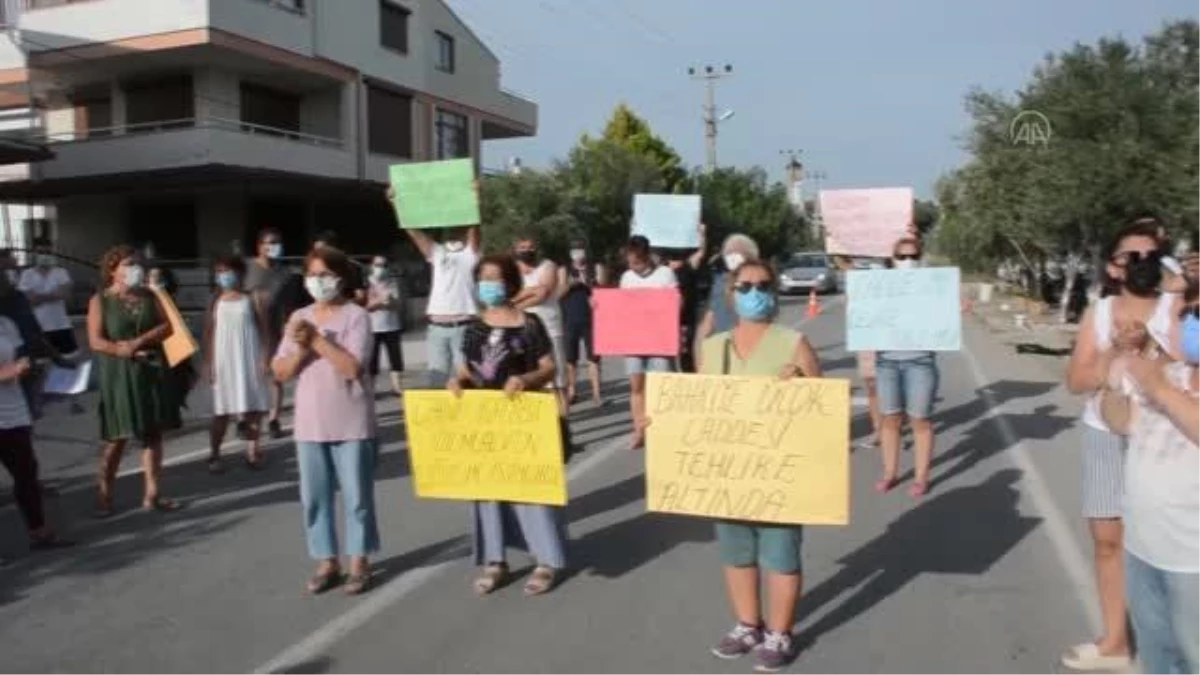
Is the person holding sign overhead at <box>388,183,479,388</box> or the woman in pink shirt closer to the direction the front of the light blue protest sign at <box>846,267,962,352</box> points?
the woman in pink shirt

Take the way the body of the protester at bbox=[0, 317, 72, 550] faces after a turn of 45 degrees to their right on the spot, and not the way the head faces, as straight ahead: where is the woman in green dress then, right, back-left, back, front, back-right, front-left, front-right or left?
left

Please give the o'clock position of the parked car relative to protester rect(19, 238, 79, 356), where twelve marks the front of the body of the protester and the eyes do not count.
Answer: The parked car is roughly at 8 o'clock from the protester.

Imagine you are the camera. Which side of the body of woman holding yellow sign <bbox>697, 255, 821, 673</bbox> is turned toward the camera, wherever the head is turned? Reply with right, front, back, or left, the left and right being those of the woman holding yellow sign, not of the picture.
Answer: front

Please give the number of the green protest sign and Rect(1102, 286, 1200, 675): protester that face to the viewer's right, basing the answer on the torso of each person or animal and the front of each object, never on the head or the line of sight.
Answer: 0

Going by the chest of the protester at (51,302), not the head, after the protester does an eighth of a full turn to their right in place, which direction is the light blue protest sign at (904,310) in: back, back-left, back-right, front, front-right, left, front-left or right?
left

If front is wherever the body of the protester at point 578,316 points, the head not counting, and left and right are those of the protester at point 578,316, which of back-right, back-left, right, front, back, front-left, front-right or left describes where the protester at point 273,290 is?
front-right

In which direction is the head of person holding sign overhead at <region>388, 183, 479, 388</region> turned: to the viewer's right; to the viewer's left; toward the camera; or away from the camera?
toward the camera

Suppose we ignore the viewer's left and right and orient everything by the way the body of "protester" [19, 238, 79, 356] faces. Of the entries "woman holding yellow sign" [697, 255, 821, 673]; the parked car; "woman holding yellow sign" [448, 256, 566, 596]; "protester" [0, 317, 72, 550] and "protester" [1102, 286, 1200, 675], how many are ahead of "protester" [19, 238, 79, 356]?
4

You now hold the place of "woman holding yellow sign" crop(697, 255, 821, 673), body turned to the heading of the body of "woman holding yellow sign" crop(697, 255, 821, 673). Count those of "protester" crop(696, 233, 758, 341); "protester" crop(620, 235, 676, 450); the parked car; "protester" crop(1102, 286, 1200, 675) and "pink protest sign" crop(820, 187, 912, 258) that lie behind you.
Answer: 4

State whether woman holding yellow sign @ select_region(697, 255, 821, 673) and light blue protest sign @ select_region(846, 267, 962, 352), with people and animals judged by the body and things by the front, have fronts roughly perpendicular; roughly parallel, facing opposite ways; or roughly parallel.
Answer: roughly parallel

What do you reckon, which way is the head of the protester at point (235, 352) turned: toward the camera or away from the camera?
toward the camera

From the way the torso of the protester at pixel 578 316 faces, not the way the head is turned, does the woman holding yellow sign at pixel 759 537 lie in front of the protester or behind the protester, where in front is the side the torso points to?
in front

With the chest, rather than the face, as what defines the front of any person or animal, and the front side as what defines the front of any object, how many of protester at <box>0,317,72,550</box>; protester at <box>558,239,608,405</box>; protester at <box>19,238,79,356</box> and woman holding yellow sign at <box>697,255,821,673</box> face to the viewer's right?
1

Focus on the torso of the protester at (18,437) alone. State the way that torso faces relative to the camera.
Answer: to the viewer's right

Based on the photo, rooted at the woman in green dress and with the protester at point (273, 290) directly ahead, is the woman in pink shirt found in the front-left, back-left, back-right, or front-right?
back-right

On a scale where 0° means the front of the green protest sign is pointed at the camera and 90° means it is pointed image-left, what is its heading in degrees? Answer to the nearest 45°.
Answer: approximately 0°

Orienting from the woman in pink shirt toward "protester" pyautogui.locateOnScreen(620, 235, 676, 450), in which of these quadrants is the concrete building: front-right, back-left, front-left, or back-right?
front-left

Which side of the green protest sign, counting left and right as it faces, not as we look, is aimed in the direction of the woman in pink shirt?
front

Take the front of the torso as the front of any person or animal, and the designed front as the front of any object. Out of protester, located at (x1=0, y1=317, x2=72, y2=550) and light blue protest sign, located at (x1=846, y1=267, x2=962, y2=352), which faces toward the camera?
the light blue protest sign

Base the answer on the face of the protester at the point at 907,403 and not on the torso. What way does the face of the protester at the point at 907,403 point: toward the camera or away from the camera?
toward the camera
